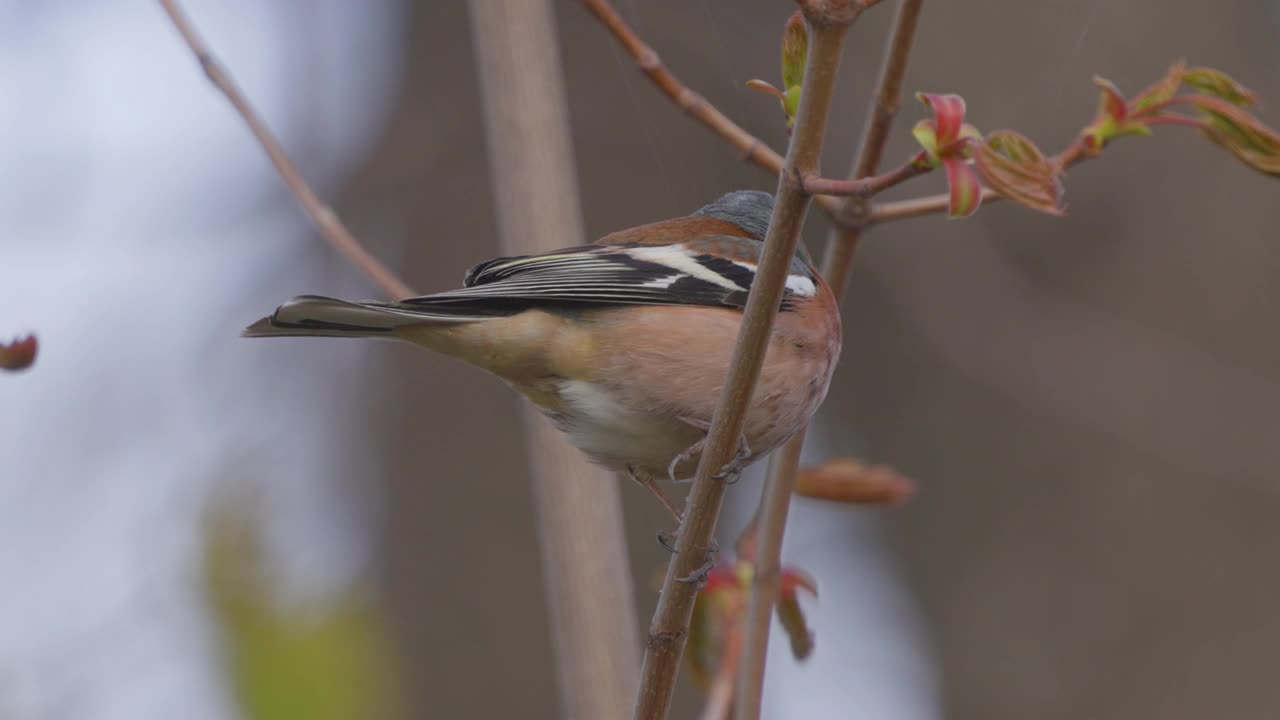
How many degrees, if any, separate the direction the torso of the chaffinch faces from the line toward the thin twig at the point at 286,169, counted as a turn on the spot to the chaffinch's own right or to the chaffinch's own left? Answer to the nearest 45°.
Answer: approximately 180°

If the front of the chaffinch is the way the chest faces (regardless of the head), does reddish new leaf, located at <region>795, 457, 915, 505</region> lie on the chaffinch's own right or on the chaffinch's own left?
on the chaffinch's own right

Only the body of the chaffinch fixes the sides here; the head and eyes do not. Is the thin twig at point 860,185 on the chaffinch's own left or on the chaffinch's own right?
on the chaffinch's own right

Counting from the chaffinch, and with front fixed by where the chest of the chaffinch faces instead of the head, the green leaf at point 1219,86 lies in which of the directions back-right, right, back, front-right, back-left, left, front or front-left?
front-right

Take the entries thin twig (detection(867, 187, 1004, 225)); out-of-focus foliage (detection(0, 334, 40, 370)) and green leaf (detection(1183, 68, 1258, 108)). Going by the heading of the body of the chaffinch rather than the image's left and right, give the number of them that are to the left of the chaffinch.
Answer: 1

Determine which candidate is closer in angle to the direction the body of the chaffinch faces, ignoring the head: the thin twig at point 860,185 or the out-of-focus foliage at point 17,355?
the thin twig

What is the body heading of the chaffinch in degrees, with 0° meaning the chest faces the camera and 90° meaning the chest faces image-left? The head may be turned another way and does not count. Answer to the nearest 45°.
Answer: approximately 270°
